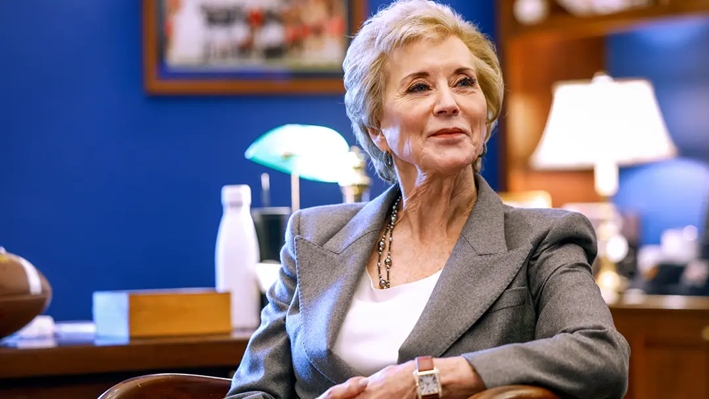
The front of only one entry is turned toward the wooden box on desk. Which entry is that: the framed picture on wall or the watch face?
the framed picture on wall

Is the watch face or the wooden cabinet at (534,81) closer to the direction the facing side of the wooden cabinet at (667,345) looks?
the watch face

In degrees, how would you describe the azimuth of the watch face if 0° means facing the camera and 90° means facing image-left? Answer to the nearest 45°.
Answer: approximately 0°

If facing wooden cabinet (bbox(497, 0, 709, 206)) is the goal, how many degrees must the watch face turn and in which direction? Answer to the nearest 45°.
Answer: approximately 180°

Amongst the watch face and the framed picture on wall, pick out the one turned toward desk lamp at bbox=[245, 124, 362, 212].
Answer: the framed picture on wall

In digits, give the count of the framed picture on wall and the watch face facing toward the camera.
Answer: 2

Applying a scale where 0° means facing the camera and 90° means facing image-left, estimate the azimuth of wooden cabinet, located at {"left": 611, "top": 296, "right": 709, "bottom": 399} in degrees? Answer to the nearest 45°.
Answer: approximately 0°

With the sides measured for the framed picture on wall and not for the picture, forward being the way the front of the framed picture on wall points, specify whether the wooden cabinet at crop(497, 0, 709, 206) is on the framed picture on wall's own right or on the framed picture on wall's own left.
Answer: on the framed picture on wall's own left

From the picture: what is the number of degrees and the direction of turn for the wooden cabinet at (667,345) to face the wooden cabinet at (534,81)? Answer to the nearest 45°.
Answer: approximately 135° to its right
